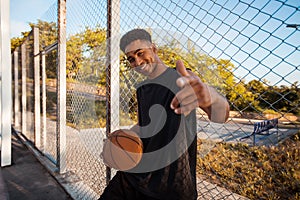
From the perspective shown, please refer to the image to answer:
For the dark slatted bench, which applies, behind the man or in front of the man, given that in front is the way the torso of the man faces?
behind

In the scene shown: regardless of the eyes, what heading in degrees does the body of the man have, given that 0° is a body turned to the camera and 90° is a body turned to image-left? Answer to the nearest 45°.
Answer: approximately 45°
